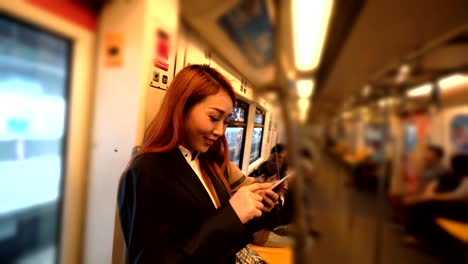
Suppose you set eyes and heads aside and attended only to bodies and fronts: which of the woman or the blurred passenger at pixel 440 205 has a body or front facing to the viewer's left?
the blurred passenger

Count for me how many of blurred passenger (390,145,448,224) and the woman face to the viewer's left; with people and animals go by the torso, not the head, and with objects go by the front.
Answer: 1

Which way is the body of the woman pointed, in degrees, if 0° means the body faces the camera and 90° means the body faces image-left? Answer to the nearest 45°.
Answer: approximately 315°

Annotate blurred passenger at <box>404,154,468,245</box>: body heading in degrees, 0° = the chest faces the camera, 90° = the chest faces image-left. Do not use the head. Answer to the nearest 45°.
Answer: approximately 90°

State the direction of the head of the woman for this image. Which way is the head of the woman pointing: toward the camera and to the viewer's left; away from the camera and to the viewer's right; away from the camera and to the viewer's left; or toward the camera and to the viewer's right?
toward the camera and to the viewer's right

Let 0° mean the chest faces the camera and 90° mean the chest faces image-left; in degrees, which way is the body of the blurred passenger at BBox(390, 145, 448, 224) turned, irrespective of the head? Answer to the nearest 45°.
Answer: approximately 90°
